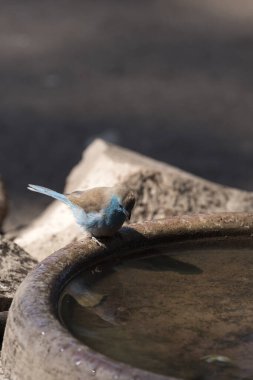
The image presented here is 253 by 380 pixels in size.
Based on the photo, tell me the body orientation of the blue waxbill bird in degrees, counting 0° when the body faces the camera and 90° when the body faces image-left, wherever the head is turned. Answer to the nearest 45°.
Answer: approximately 315°
